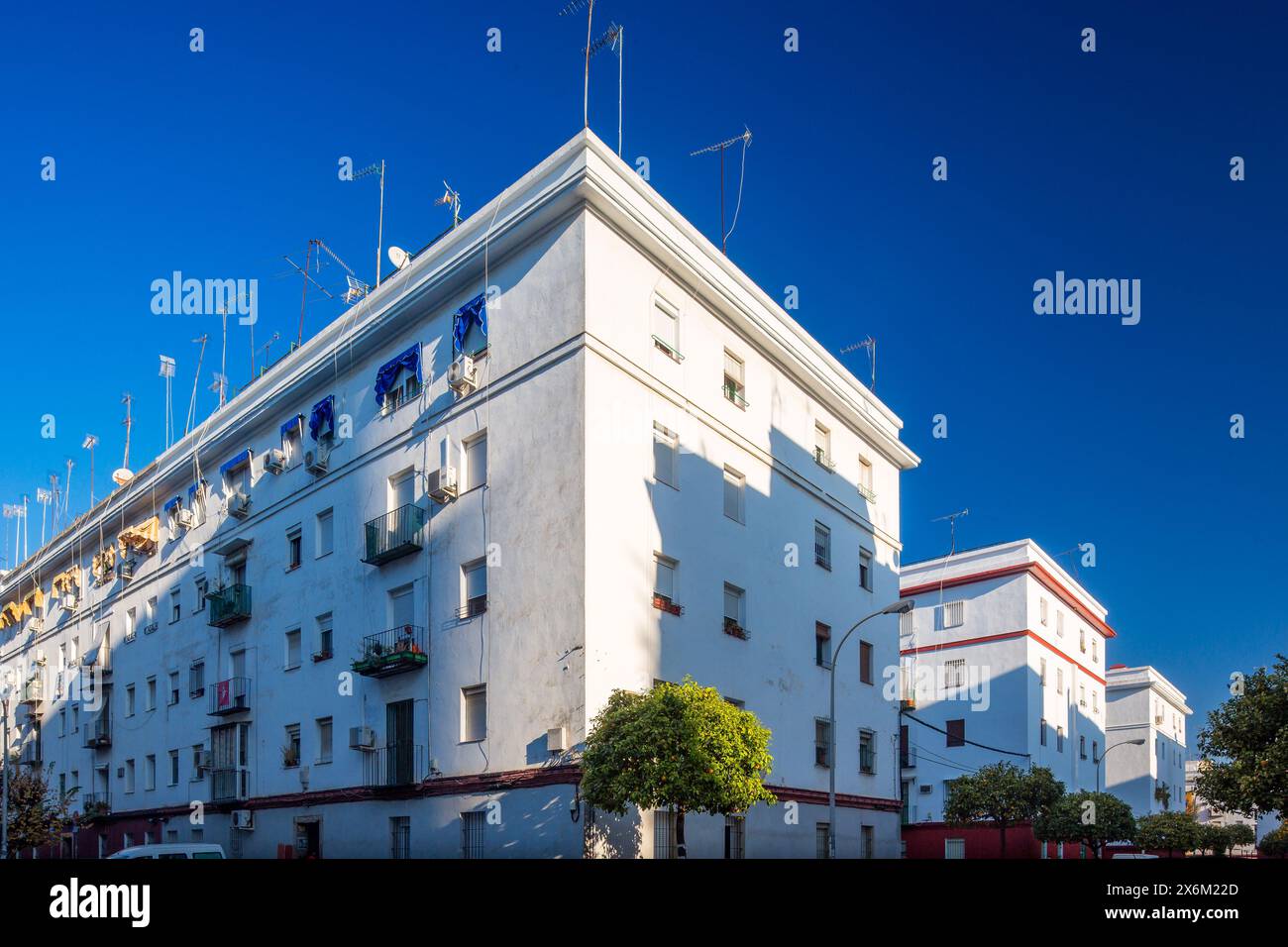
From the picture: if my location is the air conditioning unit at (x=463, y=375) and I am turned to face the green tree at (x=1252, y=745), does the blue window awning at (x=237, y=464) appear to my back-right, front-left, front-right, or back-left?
back-left

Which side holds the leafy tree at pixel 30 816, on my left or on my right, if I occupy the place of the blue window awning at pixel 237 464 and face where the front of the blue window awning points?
on my right

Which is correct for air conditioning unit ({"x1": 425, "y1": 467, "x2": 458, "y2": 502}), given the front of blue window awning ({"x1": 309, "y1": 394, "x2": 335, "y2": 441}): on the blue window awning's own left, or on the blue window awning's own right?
on the blue window awning's own left

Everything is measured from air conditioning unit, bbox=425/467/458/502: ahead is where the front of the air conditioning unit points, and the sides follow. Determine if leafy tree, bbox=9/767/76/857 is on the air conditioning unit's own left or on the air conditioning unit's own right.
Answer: on the air conditioning unit's own right

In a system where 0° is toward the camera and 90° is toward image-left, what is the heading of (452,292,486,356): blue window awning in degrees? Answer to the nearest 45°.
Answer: approximately 45°

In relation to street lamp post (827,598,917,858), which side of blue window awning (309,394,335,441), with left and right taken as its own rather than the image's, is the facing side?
left

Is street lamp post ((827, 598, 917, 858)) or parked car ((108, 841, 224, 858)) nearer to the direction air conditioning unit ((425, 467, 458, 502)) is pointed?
the parked car

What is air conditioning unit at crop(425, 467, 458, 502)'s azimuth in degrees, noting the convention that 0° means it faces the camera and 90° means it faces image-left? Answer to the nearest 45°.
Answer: approximately 45°

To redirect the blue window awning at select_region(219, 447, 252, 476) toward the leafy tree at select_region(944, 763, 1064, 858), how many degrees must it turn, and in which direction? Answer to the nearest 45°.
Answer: approximately 135° to its left
